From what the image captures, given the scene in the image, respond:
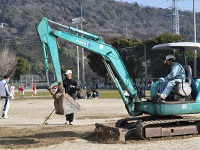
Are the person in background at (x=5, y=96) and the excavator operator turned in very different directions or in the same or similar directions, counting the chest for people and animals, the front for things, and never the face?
very different directions

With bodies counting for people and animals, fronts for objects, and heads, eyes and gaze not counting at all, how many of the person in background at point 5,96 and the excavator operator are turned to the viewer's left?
1

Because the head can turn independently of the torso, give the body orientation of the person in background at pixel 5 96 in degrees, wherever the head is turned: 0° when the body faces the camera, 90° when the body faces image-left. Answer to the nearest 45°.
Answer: approximately 270°

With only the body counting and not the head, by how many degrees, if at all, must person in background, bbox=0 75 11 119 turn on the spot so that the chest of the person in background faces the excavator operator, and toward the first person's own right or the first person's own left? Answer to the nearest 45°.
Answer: approximately 45° to the first person's own right

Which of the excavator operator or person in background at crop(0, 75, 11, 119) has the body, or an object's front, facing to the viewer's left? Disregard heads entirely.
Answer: the excavator operator

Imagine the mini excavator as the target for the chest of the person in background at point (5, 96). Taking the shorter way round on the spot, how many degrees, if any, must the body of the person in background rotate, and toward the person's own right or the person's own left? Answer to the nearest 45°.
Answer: approximately 45° to the person's own right

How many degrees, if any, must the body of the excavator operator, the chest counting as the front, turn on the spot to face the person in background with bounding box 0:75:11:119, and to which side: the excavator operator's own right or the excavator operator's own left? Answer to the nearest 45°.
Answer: approximately 45° to the excavator operator's own right

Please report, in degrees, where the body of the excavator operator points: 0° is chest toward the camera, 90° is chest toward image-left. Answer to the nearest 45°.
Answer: approximately 90°
